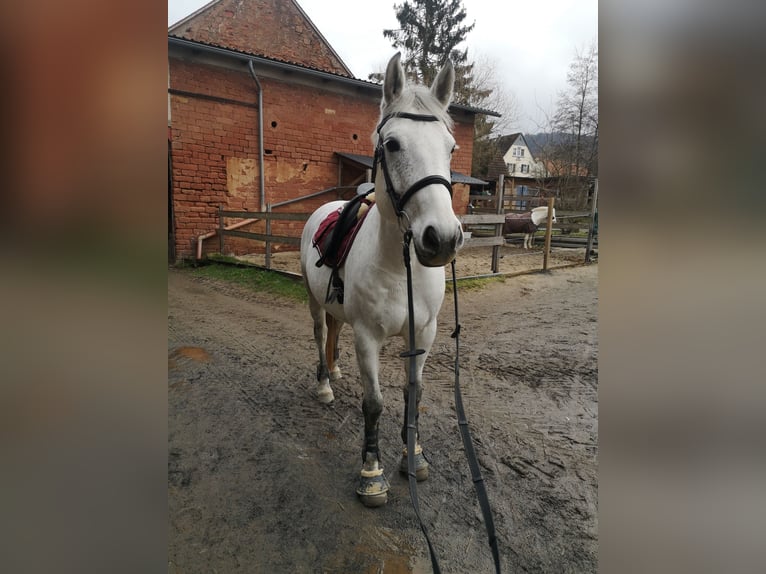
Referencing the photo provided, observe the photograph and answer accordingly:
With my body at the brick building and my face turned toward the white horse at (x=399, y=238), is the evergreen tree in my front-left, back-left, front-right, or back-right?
back-left

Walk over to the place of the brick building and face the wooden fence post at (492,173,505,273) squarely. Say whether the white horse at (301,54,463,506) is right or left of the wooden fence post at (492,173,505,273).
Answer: right

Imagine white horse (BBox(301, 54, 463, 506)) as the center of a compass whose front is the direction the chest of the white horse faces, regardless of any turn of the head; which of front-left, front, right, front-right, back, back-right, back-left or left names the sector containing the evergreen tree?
back-left

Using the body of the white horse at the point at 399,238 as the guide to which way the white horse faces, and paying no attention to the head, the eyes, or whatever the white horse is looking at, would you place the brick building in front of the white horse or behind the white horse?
behind

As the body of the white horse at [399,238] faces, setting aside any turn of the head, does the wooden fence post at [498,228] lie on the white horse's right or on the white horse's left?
on the white horse's left

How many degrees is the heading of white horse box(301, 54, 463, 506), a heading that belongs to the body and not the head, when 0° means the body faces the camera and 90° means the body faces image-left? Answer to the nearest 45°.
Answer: approximately 315°
